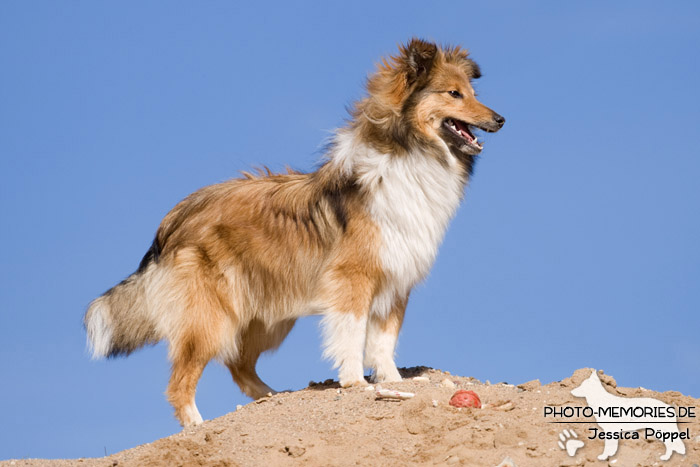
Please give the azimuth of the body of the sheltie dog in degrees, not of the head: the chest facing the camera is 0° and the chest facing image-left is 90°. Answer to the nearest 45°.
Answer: approximately 270°
